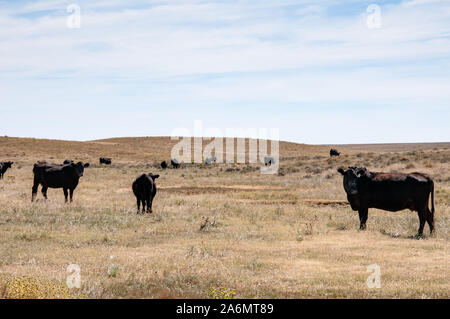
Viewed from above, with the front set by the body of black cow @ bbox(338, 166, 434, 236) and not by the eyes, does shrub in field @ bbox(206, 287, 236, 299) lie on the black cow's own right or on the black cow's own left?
on the black cow's own left

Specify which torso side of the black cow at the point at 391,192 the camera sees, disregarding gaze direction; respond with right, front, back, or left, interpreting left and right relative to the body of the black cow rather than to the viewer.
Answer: left
